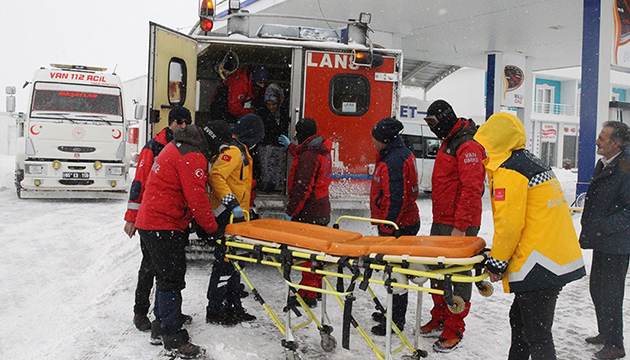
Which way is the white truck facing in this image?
toward the camera

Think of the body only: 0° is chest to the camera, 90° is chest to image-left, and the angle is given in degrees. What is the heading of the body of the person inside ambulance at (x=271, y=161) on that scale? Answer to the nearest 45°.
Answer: approximately 0°

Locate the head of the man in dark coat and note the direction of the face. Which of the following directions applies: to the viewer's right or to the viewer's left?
to the viewer's left

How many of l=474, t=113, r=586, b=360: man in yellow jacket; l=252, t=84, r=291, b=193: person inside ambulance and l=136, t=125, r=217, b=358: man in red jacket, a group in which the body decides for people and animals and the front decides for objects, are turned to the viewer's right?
1

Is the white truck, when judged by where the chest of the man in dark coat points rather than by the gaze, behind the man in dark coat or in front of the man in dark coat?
in front

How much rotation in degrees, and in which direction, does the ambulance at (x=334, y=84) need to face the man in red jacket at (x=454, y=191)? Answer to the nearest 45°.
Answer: approximately 180°

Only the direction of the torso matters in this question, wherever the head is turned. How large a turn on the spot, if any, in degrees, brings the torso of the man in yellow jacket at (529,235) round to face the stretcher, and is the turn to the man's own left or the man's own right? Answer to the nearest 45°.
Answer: approximately 45° to the man's own left

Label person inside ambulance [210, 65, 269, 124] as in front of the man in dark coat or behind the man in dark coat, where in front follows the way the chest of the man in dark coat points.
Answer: in front

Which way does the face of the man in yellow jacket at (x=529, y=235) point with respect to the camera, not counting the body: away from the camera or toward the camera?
away from the camera

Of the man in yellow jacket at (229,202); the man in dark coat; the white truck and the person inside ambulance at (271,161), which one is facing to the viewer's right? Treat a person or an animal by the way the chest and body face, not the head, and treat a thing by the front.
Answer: the man in yellow jacket

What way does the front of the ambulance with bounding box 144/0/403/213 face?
away from the camera

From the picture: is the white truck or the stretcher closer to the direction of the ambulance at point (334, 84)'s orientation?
the white truck

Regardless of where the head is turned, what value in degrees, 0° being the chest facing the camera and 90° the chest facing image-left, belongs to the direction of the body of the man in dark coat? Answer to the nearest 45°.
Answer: approximately 90°

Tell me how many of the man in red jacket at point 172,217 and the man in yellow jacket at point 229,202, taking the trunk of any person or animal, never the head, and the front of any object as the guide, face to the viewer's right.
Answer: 2
